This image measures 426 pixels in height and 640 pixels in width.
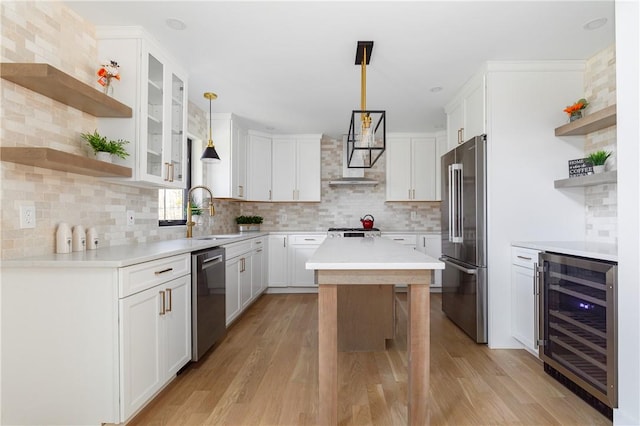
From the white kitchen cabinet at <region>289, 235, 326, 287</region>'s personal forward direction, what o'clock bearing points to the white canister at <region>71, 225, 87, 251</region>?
The white canister is roughly at 1 o'clock from the white kitchen cabinet.

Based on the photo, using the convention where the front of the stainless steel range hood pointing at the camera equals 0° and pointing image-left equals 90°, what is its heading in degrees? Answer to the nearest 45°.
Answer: approximately 0°

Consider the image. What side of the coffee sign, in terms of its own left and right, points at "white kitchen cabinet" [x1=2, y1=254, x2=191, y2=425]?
front

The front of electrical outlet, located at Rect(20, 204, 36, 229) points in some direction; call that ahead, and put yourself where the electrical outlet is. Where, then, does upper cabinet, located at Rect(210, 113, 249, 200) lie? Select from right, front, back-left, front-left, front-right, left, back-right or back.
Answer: left

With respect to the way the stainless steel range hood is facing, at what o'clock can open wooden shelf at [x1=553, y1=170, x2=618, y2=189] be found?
The open wooden shelf is roughly at 11 o'clock from the stainless steel range hood.

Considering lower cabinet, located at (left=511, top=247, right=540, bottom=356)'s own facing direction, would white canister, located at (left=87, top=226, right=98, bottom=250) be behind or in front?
in front

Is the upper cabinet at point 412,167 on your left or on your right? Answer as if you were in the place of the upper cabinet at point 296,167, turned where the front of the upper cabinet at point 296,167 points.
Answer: on your left

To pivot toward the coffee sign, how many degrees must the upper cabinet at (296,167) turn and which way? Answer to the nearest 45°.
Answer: approximately 45° to its left

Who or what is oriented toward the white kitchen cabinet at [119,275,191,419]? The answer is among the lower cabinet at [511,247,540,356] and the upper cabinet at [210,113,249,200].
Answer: the lower cabinet

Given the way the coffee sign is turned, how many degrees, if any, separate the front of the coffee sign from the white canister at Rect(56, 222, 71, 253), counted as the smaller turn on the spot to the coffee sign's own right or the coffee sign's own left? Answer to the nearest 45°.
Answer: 0° — it already faces it
